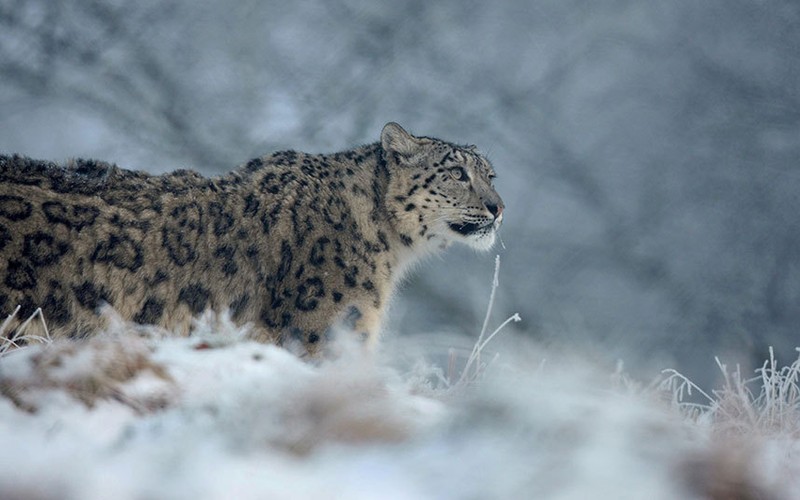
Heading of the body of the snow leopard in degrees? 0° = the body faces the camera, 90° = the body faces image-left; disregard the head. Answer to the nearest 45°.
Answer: approximately 270°

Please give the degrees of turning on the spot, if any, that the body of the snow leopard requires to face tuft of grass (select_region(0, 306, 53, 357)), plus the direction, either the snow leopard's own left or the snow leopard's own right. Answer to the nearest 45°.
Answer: approximately 135° to the snow leopard's own right
